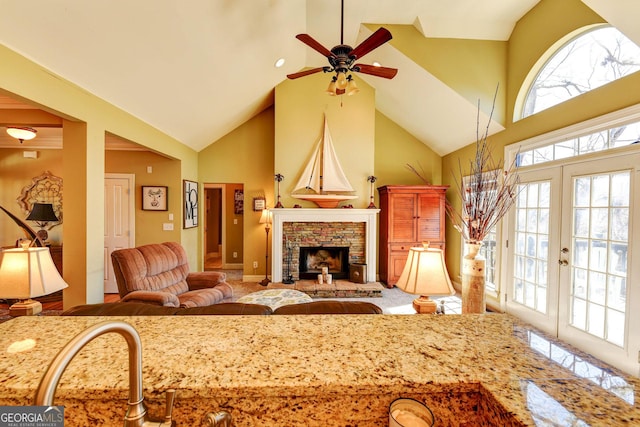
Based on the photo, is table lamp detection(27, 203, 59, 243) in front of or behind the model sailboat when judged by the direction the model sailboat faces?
in front

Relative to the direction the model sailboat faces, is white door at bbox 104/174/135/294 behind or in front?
in front

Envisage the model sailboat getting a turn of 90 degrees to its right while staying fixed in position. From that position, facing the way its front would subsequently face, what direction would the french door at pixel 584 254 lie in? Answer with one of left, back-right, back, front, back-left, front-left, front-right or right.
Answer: back-right

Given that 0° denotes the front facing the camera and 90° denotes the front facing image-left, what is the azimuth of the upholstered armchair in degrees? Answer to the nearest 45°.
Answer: approximately 315°

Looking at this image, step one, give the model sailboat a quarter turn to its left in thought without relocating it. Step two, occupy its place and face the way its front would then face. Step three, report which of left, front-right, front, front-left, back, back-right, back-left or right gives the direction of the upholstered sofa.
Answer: front

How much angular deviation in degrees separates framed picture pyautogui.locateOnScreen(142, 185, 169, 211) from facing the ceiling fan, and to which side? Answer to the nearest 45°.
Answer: approximately 45° to its left

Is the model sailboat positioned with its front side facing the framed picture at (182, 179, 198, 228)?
yes

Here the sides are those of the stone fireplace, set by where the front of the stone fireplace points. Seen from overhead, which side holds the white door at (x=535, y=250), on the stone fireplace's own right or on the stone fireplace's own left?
on the stone fireplace's own left

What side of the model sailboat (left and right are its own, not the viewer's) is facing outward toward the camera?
left

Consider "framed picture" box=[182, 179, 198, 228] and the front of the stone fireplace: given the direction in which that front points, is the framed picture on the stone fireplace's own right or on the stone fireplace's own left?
on the stone fireplace's own right
